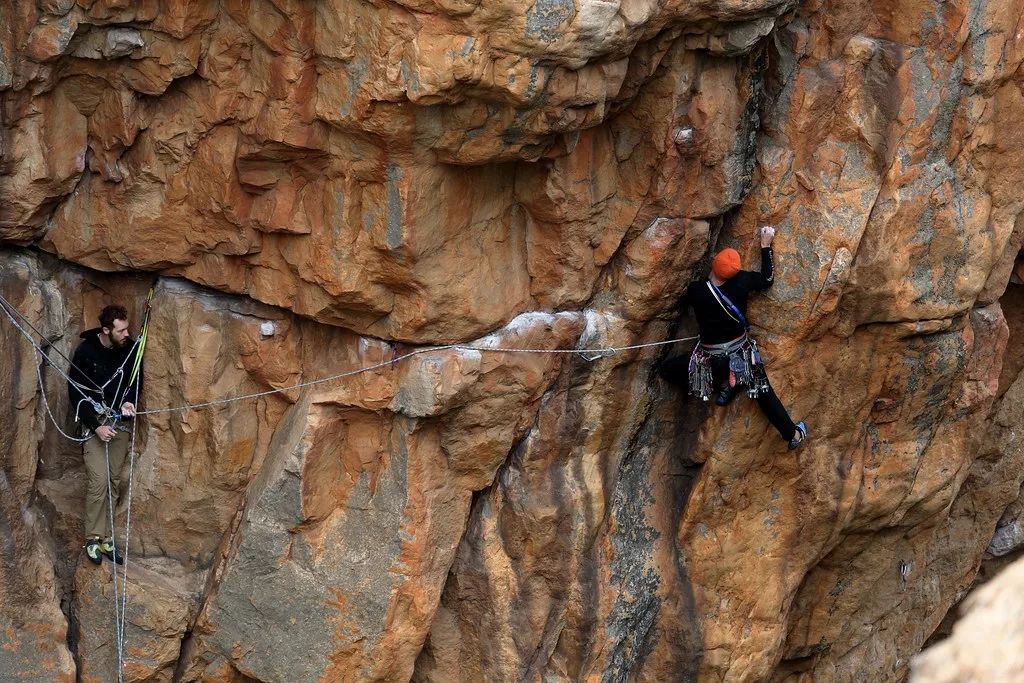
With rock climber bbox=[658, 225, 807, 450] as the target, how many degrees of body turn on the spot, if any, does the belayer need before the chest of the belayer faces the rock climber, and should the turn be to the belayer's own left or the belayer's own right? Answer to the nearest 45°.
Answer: approximately 45° to the belayer's own left

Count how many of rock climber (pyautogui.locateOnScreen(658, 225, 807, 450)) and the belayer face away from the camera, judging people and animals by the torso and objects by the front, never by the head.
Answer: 1

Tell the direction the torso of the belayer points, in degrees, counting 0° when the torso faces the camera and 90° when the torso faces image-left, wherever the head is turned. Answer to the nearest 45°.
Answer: approximately 315°

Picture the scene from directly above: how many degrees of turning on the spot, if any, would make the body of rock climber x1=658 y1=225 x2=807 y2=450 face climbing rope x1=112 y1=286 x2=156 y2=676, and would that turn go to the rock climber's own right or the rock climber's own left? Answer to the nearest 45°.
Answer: approximately 90° to the rock climber's own left

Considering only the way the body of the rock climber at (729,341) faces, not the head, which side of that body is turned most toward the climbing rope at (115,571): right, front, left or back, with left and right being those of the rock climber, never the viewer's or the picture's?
left

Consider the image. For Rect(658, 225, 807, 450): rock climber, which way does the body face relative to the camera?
away from the camera

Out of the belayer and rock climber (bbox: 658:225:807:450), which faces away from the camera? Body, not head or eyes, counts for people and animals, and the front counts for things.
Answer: the rock climber

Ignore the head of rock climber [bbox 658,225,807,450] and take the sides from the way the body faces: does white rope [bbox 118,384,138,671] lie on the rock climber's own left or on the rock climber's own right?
on the rock climber's own left
